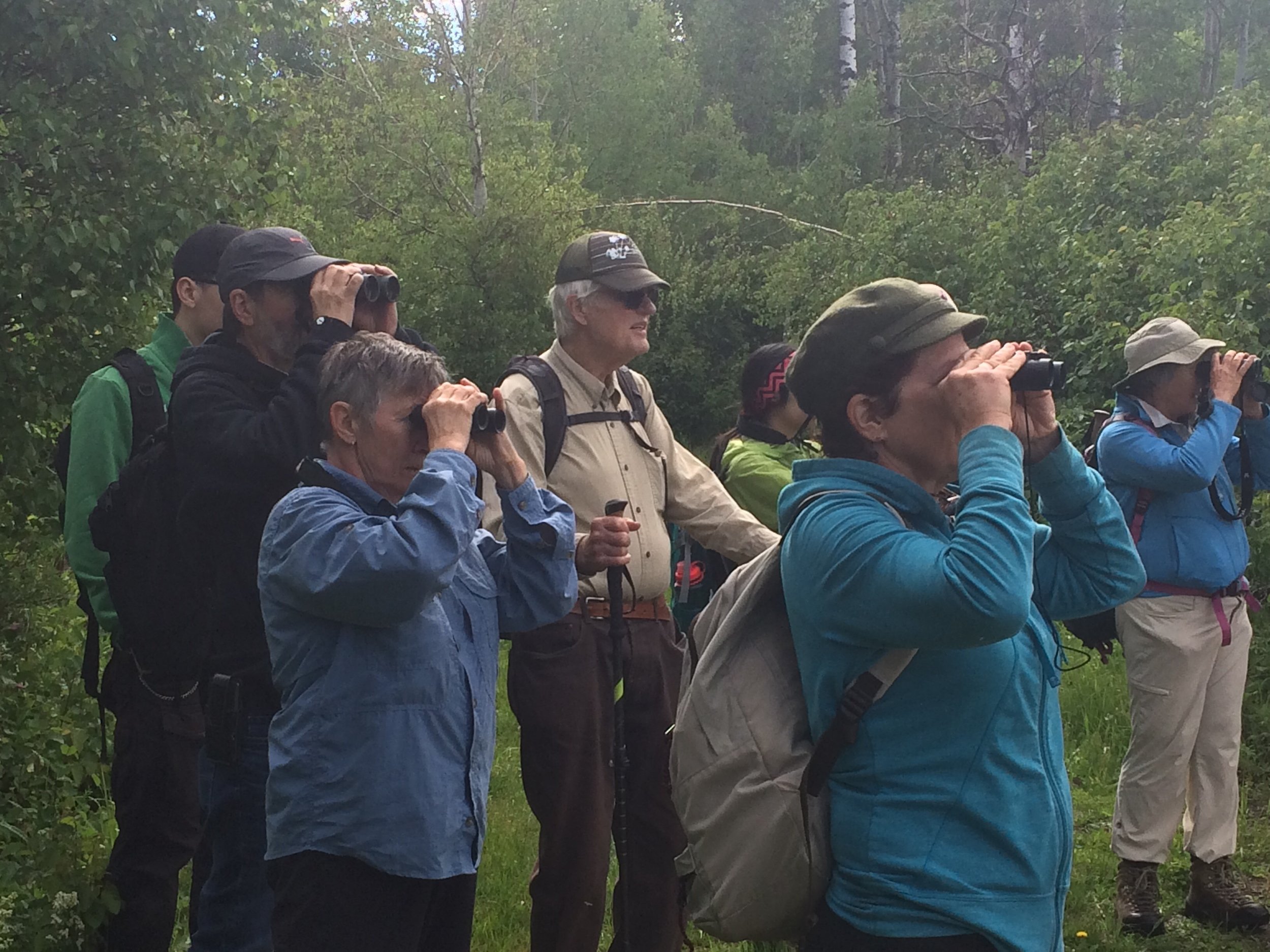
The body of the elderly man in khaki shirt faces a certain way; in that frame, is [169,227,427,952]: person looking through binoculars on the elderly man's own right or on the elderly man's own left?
on the elderly man's own right

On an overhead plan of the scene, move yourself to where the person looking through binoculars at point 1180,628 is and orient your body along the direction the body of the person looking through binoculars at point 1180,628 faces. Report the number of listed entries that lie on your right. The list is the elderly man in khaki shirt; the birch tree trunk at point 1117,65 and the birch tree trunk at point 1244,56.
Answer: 1

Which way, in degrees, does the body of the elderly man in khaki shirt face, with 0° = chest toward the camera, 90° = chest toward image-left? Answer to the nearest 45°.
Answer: approximately 315°

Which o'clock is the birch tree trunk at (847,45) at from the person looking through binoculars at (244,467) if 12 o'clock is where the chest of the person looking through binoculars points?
The birch tree trunk is roughly at 10 o'clock from the person looking through binoculars.

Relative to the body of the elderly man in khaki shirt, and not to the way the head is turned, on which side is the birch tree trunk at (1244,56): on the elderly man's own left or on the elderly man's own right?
on the elderly man's own left

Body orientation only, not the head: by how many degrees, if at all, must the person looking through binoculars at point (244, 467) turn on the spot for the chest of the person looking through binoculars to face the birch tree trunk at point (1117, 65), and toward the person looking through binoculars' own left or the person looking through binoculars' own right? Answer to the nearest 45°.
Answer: approximately 45° to the person looking through binoculars' own left

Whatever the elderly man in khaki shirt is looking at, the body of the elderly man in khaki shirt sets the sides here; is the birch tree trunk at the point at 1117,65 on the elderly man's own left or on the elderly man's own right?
on the elderly man's own left

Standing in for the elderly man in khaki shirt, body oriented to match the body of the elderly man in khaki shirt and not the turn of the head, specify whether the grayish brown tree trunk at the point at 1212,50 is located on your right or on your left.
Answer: on your left

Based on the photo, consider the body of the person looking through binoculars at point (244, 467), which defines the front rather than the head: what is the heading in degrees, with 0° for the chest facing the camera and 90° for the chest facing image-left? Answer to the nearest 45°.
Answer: approximately 270°

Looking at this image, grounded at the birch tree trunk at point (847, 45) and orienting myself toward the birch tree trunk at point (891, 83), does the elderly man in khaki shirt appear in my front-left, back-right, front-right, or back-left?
back-right
